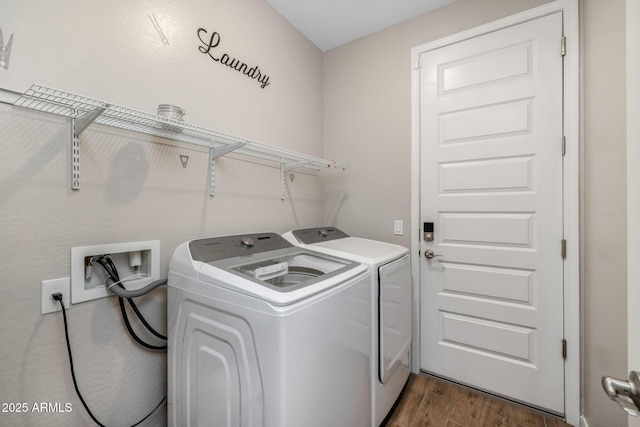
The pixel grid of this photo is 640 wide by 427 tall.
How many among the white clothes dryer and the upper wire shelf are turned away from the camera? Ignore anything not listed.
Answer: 0

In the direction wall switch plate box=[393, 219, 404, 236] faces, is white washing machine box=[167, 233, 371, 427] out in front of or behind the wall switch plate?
in front

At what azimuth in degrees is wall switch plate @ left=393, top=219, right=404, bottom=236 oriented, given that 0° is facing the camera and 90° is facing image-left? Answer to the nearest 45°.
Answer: approximately 0°

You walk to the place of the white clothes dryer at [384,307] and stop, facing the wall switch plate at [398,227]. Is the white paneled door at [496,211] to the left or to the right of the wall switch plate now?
right

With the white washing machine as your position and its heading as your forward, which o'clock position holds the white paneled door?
The white paneled door is roughly at 10 o'clock from the white washing machine.

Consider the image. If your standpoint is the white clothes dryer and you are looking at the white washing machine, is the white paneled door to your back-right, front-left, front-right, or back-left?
back-left

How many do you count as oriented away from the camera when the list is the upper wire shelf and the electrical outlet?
0

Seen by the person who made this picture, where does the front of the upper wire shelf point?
facing the viewer and to the right of the viewer

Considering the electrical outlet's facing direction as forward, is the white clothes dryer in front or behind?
in front

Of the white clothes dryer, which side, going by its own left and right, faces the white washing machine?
right
